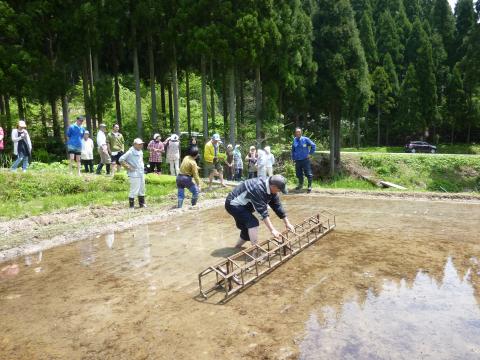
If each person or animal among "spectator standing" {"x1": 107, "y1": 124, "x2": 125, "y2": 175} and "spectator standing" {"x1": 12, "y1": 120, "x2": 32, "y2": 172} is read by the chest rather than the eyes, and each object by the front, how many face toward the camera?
2

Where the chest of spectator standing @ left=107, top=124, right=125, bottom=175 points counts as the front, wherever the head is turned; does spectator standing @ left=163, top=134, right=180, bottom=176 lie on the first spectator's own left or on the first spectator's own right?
on the first spectator's own left

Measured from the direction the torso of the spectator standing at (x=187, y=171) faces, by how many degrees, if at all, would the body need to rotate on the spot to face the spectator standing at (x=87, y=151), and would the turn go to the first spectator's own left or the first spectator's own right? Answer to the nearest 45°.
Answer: approximately 90° to the first spectator's own left

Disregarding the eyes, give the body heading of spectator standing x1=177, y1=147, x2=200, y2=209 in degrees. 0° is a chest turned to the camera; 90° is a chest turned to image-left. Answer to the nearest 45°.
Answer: approximately 225°

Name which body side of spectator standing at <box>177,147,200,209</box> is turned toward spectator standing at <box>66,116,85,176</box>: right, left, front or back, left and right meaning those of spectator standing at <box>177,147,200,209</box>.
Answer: left

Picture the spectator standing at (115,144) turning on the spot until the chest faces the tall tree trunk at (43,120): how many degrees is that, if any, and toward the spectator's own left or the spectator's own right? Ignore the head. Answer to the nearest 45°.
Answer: approximately 180°

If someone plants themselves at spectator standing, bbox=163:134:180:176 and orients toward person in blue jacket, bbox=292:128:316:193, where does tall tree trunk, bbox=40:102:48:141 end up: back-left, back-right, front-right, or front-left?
back-left
